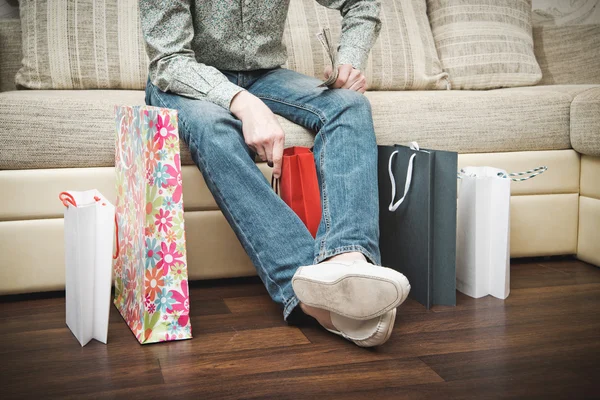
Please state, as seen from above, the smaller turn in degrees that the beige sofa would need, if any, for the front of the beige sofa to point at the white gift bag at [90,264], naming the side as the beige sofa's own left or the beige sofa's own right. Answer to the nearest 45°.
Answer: approximately 45° to the beige sofa's own right

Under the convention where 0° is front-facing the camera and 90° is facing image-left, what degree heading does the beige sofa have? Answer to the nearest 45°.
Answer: approximately 0°

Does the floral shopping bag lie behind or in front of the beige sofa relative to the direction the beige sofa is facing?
in front
